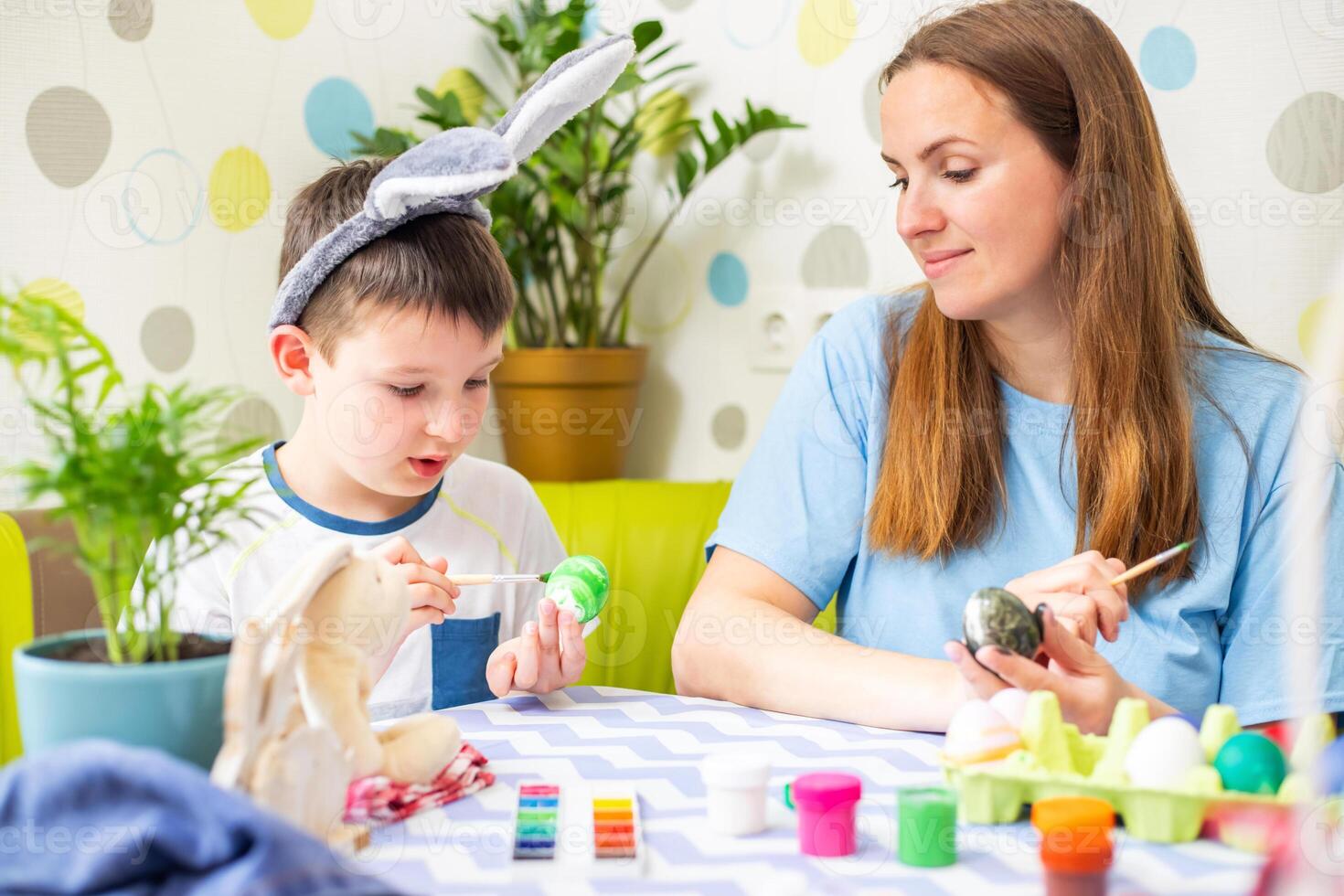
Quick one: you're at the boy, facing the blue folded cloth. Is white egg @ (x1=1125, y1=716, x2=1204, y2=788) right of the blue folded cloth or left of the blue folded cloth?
left

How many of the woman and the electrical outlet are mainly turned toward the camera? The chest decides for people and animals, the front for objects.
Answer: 2

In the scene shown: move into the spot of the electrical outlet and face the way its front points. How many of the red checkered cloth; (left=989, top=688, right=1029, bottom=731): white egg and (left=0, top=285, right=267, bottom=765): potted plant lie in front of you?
3

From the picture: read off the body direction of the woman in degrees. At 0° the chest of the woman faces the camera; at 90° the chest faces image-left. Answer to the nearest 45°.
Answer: approximately 0°

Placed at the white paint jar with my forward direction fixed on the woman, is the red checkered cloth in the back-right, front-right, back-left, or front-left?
back-left

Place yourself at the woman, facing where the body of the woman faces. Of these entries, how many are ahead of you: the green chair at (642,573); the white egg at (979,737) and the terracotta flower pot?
1

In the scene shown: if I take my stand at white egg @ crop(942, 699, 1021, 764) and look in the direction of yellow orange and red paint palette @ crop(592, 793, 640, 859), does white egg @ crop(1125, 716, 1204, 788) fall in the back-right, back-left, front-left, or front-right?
back-left

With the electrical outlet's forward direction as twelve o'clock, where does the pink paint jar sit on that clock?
The pink paint jar is roughly at 12 o'clock from the electrical outlet.

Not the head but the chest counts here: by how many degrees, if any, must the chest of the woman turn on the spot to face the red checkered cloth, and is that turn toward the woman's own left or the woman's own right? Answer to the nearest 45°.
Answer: approximately 45° to the woman's own right

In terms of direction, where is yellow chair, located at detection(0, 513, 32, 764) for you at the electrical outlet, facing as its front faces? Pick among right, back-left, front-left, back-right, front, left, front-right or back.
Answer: front-right

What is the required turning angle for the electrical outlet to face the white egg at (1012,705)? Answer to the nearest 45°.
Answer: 0° — it already faces it
